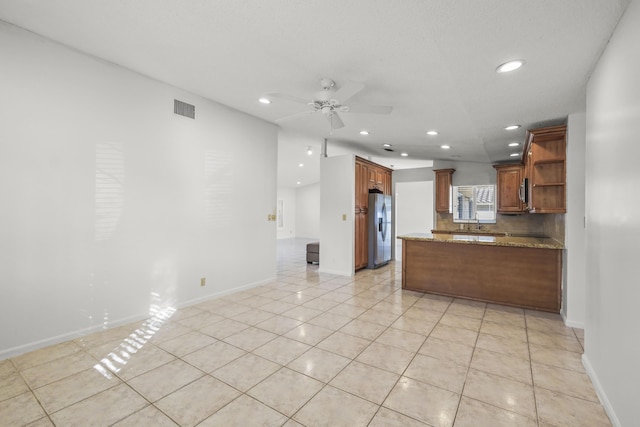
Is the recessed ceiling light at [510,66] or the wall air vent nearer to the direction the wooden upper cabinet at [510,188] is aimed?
the recessed ceiling light

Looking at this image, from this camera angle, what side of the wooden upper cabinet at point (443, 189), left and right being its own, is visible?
front

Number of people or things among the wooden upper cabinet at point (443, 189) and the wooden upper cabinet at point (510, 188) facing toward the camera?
2

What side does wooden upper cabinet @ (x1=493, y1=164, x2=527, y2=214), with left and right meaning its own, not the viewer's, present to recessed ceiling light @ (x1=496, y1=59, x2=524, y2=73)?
front

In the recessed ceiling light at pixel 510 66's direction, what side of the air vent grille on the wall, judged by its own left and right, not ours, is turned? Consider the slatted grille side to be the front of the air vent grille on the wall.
front

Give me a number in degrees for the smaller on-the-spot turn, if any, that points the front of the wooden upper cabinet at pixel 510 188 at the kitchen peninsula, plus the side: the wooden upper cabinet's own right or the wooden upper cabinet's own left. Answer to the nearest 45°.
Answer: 0° — it already faces it

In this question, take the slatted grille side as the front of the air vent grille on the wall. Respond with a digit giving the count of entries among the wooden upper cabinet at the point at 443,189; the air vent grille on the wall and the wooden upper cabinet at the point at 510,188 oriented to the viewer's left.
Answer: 0

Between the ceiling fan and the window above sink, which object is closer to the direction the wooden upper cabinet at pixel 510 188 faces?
the ceiling fan

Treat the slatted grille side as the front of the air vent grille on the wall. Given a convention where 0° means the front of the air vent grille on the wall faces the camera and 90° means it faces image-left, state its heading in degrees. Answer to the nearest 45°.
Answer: approximately 315°

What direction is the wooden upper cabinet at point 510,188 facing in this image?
toward the camera

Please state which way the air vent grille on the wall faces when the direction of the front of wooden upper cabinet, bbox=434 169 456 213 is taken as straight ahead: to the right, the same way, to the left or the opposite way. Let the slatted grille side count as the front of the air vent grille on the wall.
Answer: to the left

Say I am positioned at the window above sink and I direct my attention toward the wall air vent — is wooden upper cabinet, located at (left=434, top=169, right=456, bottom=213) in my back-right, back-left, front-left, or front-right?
front-right

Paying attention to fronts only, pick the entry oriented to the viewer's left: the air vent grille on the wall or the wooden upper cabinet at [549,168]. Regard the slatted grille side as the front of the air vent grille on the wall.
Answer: the wooden upper cabinet

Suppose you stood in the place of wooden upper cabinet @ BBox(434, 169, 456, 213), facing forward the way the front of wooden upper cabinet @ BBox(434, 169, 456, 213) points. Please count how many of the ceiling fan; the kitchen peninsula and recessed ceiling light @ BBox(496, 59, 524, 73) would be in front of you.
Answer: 3
